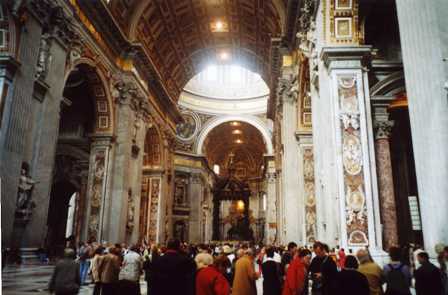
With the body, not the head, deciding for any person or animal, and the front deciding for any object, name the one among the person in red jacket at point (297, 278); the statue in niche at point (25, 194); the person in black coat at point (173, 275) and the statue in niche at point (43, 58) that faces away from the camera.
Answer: the person in black coat

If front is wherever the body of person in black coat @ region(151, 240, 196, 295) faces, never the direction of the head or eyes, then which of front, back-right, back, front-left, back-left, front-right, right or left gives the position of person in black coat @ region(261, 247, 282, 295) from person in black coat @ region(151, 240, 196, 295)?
front-right

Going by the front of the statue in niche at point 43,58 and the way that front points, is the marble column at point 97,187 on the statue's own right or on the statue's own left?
on the statue's own left

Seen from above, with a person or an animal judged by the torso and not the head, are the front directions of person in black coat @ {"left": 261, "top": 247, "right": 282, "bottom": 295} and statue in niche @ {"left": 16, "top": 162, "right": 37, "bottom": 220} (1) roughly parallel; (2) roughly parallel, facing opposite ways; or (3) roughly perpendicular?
roughly perpendicular

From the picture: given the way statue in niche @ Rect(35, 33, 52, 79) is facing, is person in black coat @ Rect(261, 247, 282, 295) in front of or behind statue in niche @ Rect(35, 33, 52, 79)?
in front

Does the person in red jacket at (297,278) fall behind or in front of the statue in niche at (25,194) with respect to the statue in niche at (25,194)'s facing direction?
in front

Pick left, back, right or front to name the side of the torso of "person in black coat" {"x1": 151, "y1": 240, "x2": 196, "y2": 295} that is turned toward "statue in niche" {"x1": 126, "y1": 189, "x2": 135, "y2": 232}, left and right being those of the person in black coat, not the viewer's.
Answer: front

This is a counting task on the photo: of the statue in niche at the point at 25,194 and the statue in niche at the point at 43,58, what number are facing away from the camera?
0

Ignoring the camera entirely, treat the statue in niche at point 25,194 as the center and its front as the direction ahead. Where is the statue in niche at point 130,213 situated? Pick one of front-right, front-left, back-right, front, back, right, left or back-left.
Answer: left

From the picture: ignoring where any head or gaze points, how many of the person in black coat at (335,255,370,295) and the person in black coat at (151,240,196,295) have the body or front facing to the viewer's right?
0

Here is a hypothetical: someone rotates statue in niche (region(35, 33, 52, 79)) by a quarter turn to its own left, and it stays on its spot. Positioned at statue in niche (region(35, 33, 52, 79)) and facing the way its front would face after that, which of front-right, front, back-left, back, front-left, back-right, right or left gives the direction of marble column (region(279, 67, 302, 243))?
front-right

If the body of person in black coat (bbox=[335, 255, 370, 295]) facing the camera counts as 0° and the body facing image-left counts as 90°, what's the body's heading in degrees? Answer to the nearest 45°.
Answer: approximately 180°

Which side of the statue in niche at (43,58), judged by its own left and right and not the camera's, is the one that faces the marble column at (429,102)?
front

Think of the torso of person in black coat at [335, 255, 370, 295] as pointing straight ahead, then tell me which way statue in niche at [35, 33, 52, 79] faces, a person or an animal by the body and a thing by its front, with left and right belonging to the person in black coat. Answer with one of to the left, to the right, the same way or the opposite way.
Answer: to the right

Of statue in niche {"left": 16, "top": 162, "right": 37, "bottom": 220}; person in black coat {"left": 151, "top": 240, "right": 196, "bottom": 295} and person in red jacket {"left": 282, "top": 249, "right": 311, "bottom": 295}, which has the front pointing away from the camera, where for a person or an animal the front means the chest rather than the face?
the person in black coat

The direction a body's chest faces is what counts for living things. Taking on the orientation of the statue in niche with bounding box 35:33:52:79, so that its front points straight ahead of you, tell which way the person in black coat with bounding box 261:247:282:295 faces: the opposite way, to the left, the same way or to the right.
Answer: to the left

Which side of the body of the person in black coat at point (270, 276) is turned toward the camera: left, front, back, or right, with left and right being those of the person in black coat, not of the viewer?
back

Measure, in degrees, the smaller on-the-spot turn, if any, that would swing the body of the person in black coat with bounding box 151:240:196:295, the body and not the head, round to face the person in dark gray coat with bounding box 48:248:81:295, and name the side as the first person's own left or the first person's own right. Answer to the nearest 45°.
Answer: approximately 45° to the first person's own left

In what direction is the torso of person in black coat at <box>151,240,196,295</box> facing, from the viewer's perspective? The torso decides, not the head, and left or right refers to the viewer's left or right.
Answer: facing away from the viewer

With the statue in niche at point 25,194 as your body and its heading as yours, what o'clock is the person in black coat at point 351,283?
The person in black coat is roughly at 1 o'clock from the statue in niche.
